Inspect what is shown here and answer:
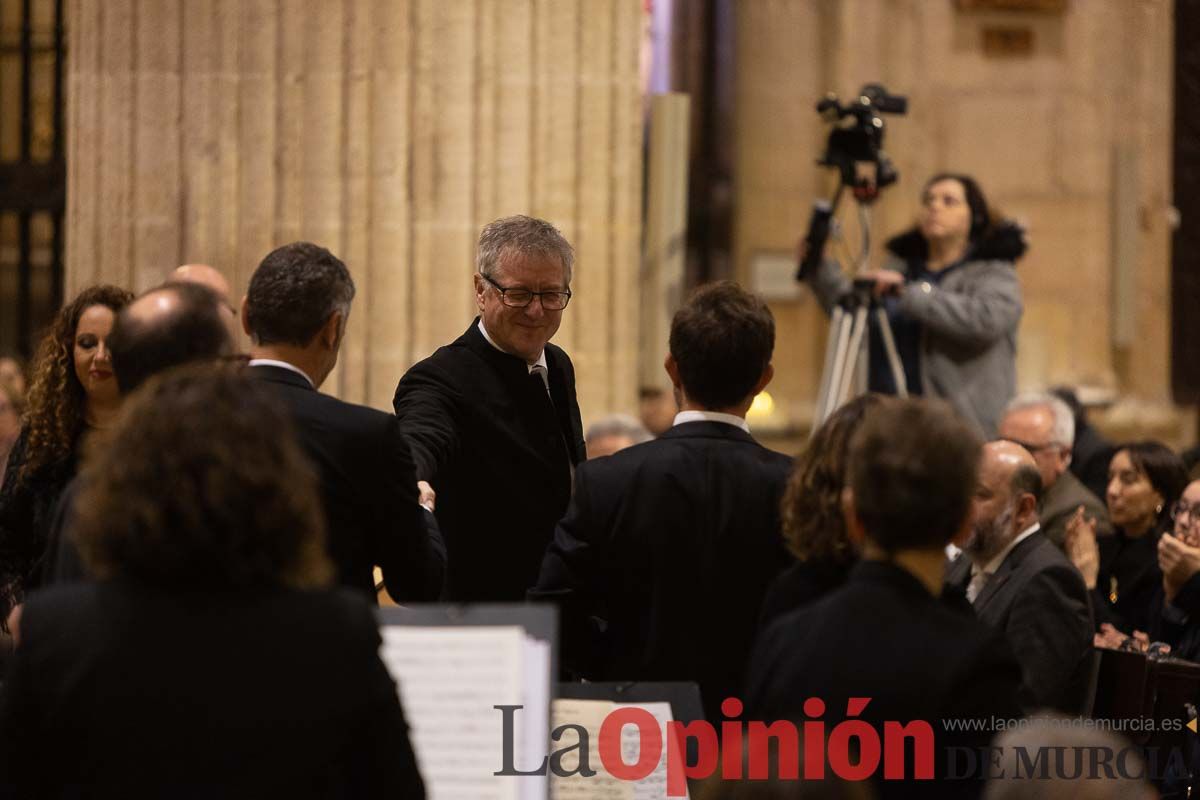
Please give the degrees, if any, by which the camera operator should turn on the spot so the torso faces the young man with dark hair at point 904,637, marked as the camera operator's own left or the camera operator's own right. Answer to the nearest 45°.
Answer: approximately 45° to the camera operator's own left

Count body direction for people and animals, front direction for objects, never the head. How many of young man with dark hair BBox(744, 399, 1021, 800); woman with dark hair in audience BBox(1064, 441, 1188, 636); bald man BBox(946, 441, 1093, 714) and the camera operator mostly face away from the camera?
1

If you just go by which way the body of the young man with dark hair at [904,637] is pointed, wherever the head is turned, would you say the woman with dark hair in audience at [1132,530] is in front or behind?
in front

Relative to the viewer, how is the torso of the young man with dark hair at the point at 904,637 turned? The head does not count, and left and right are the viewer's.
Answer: facing away from the viewer

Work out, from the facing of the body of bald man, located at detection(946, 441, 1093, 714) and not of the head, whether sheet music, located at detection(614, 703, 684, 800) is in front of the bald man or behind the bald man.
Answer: in front

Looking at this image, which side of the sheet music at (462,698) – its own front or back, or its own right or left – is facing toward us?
front

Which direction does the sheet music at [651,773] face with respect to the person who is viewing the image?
facing the viewer

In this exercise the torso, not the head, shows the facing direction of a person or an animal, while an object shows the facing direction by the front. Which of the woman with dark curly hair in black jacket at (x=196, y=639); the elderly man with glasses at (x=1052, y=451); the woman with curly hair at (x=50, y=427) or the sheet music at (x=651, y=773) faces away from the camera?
the woman with dark curly hair in black jacket

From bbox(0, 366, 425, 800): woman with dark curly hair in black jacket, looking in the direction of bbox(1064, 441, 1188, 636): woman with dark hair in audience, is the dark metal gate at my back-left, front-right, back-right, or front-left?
front-left

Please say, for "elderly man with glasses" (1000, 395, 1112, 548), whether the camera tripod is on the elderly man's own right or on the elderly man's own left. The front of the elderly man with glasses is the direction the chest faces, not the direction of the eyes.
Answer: on the elderly man's own right

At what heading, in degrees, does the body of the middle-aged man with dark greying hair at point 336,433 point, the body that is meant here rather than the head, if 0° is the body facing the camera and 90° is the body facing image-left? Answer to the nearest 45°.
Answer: approximately 225°

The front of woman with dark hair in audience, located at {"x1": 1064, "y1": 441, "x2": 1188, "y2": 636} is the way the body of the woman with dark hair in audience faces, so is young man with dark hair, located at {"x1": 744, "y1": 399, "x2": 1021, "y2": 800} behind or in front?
in front

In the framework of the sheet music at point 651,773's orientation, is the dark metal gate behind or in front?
behind

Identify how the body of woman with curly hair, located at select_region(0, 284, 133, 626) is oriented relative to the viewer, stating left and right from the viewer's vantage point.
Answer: facing the viewer and to the right of the viewer

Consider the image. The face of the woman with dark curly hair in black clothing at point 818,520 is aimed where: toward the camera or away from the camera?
away from the camera
